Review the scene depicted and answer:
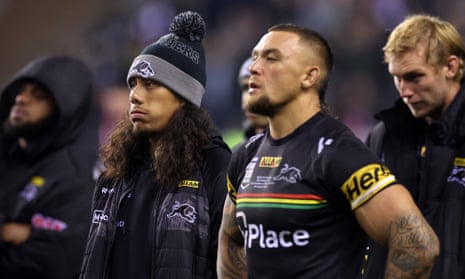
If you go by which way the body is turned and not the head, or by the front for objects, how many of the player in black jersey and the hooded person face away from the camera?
0

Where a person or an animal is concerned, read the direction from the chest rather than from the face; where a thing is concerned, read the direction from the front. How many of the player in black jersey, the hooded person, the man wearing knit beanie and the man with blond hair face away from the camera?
0

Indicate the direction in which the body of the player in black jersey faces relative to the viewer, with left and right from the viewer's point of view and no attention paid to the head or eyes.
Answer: facing the viewer and to the left of the viewer

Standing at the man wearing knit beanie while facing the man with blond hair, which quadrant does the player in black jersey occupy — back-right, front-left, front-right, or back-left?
front-right

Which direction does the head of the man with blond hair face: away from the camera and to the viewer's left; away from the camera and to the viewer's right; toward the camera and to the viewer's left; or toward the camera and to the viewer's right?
toward the camera and to the viewer's left

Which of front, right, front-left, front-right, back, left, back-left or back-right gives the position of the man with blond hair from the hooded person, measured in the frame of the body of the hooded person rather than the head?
left

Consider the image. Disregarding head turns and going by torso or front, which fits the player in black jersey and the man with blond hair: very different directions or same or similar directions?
same or similar directions

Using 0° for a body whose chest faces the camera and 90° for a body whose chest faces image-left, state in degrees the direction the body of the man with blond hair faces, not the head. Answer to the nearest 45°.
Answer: approximately 45°

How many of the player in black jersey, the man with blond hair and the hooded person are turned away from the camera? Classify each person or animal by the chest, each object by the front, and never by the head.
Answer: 0

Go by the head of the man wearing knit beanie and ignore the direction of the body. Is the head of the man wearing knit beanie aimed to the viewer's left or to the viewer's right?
to the viewer's left

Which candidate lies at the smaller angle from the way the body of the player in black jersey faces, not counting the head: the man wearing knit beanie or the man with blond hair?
the man wearing knit beanie
